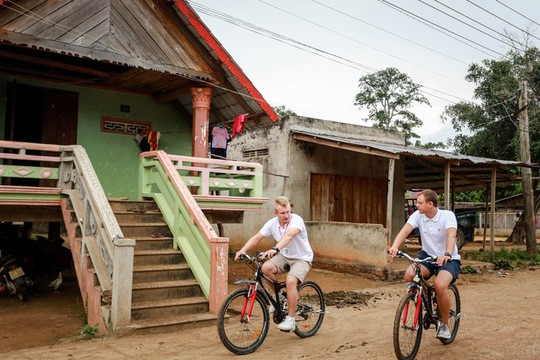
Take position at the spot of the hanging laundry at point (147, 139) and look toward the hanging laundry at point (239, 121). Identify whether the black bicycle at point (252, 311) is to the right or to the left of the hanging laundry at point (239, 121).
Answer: right

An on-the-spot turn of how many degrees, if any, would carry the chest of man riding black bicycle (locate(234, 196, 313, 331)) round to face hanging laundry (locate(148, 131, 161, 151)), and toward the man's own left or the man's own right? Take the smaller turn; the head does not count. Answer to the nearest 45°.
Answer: approximately 90° to the man's own right

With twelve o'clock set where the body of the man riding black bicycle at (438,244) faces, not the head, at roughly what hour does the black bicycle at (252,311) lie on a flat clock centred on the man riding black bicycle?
The black bicycle is roughly at 1 o'clock from the man riding black bicycle.

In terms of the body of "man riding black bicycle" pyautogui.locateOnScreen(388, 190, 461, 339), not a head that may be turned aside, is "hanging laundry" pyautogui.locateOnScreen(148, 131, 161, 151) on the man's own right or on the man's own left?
on the man's own right

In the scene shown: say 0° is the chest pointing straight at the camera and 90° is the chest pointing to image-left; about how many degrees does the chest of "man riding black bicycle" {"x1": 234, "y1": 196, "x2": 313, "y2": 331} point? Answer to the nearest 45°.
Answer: approximately 45°

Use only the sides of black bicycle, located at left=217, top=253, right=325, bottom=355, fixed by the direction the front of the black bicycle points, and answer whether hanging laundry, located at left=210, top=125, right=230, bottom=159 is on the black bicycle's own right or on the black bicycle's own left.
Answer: on the black bicycle's own right

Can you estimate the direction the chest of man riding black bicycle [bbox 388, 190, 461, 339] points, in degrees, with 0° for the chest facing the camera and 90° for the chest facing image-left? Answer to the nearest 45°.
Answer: approximately 45°

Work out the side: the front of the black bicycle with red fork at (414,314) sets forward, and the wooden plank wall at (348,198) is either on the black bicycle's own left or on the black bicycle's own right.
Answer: on the black bicycle's own right

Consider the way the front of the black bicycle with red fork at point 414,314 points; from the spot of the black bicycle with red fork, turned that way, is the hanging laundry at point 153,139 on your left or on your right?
on your right

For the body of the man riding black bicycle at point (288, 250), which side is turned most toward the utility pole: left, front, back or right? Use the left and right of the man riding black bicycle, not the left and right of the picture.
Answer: back

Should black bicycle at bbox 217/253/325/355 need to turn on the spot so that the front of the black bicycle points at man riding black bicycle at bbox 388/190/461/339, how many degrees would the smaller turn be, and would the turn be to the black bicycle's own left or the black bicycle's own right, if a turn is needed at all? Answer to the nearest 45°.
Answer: approximately 135° to the black bicycle's own left

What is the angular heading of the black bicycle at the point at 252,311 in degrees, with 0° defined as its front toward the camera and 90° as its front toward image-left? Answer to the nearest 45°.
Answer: approximately 45°

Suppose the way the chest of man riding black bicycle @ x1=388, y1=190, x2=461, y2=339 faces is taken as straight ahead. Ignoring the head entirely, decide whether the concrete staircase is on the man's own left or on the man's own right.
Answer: on the man's own right
